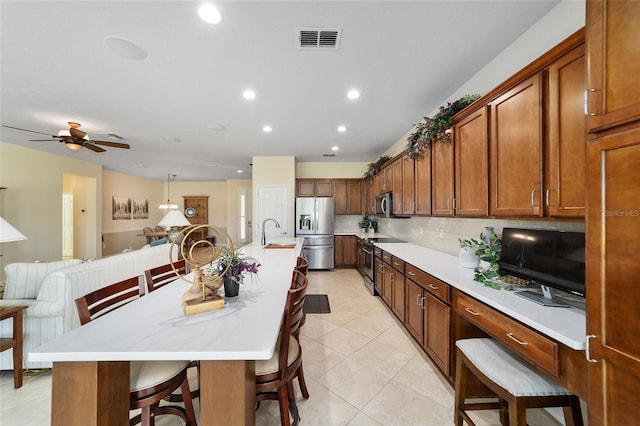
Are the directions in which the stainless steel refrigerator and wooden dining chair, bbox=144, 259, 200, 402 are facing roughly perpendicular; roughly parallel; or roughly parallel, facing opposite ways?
roughly perpendicular

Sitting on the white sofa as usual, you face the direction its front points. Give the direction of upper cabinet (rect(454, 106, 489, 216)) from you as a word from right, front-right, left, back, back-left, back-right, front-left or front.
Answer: back

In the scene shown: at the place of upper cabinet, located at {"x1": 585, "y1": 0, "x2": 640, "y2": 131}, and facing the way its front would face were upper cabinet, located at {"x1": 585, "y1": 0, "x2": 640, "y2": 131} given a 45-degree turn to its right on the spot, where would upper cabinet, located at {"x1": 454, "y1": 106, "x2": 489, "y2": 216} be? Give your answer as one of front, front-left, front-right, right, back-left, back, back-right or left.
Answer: front-right

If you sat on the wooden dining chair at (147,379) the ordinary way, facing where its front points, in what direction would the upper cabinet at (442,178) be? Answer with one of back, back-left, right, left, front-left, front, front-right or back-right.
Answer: front-left

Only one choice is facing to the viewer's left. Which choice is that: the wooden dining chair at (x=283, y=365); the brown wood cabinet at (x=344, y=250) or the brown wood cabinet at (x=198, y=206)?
the wooden dining chair

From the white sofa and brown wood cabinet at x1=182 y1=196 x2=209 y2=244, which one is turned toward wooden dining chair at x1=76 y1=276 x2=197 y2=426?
the brown wood cabinet

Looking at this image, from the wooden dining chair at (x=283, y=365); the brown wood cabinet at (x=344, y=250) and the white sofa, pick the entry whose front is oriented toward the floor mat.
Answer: the brown wood cabinet

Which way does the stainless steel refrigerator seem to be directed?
toward the camera

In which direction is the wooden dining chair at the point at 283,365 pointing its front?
to the viewer's left

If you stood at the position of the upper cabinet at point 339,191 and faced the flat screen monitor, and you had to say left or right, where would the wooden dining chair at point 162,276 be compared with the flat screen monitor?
right

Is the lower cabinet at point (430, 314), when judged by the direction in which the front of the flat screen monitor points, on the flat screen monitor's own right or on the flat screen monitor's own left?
on the flat screen monitor's own right

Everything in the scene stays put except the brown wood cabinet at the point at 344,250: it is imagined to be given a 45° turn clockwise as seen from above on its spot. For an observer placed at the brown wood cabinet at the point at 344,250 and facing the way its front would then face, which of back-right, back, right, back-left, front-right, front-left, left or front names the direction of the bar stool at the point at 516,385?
front-left

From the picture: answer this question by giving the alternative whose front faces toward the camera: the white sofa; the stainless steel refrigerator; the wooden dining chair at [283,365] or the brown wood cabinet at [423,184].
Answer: the stainless steel refrigerator

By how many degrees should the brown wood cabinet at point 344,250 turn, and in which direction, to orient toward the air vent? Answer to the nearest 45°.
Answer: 0° — it already faces it

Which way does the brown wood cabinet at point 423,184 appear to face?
to the viewer's left

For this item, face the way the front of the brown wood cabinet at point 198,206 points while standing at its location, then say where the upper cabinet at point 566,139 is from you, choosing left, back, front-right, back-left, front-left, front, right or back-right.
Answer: front

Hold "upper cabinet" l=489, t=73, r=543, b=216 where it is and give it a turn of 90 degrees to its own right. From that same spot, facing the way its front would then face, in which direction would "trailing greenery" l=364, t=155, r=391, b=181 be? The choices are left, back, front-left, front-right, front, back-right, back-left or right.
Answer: front

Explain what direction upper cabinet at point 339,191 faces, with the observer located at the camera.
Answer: facing the viewer
